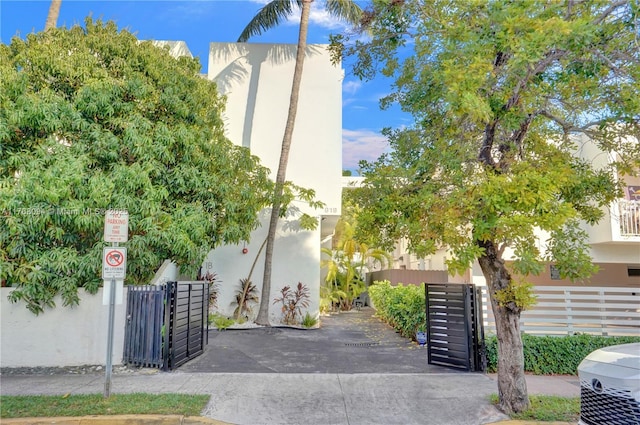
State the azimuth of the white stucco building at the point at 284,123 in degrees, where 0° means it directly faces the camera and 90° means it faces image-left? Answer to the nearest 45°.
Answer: approximately 0°

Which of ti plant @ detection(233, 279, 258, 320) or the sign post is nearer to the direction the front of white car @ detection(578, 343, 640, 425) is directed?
the sign post

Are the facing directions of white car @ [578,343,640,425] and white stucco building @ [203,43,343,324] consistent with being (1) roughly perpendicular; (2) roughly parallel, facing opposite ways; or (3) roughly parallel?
roughly perpendicular

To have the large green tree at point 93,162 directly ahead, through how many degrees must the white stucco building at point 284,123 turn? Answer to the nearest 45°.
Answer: approximately 45° to its right

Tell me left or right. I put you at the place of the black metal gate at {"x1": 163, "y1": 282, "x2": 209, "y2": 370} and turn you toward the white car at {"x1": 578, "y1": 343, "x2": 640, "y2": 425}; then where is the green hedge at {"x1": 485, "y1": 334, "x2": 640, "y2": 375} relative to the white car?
left

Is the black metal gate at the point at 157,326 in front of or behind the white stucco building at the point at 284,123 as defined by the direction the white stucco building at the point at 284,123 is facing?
in front

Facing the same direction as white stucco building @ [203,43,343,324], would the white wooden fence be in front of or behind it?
in front

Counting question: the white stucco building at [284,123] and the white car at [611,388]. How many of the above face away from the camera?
0

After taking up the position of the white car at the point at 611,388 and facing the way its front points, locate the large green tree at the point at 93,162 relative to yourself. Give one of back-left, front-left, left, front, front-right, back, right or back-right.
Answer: front-right

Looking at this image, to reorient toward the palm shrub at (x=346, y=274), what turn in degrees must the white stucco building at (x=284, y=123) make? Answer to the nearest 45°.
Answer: approximately 135° to its left

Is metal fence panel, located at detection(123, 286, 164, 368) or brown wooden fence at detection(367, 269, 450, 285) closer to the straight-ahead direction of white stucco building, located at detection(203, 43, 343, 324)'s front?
the metal fence panel
